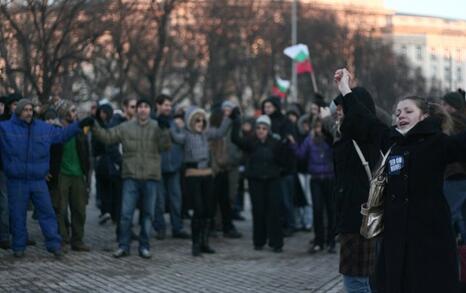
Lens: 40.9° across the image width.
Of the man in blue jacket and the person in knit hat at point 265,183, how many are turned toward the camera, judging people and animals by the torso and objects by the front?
2

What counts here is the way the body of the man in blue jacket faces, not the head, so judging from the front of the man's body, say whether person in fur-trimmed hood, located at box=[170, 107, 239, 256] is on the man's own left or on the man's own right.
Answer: on the man's own left

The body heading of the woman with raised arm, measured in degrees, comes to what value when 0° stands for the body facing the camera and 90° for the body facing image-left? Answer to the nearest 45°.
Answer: approximately 45°

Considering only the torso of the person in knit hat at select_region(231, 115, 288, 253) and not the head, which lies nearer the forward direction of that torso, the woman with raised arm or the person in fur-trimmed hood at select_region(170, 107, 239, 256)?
the woman with raised arm

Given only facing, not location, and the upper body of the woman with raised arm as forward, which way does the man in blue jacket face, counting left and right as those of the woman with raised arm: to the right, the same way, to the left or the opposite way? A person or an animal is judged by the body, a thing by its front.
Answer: to the left

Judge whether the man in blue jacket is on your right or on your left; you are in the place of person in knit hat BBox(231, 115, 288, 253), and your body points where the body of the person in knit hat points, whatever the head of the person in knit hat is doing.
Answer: on your right

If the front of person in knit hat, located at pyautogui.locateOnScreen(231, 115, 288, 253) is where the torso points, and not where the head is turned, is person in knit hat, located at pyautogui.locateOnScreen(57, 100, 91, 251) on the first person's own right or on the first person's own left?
on the first person's own right

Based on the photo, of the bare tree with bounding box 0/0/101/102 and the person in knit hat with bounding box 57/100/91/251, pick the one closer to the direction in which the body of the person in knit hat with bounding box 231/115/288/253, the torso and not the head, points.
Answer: the person in knit hat
